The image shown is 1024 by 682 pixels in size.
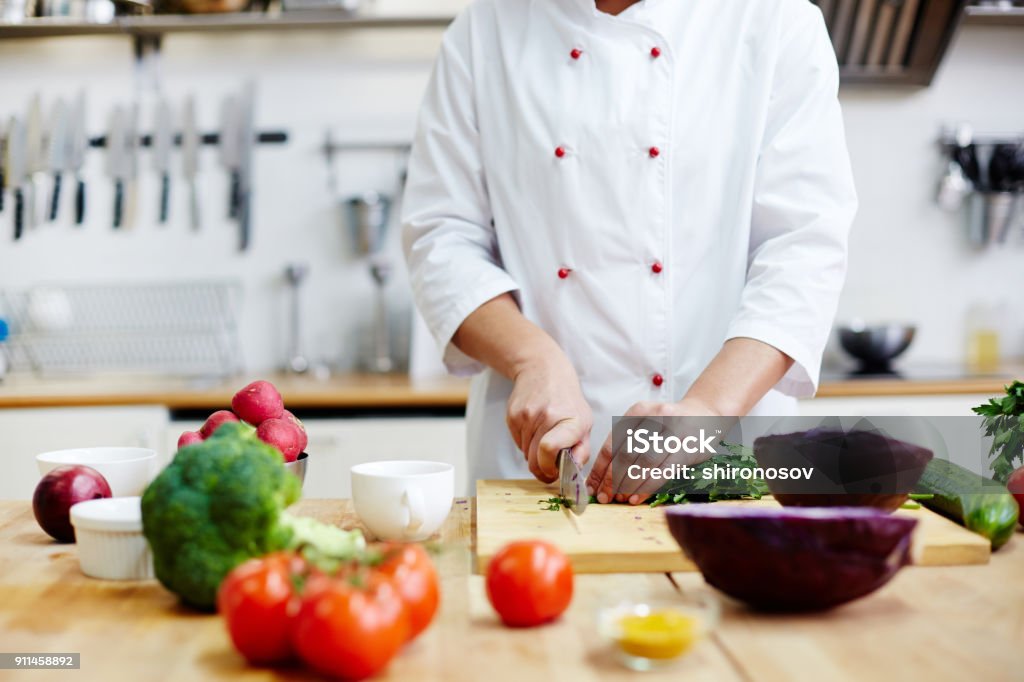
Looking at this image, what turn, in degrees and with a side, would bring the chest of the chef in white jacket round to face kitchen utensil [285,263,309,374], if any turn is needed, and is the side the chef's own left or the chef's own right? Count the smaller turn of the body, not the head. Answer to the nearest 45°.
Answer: approximately 135° to the chef's own right

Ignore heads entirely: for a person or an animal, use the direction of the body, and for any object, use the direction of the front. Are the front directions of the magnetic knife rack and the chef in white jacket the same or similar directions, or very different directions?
same or similar directions

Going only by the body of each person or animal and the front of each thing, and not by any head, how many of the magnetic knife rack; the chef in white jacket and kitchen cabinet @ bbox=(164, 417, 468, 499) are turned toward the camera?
3

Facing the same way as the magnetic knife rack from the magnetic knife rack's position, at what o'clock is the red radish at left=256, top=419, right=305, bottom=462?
The red radish is roughly at 12 o'clock from the magnetic knife rack.

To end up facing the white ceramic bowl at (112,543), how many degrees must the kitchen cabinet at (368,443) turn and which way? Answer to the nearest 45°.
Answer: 0° — it already faces it

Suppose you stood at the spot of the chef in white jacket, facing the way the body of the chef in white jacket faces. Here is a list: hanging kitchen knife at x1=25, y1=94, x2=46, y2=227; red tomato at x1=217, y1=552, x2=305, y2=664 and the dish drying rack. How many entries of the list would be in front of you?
1

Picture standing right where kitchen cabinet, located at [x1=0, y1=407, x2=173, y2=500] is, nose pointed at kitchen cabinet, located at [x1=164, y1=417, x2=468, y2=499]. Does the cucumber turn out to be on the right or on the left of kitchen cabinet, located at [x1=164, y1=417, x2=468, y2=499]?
right

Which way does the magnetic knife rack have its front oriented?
toward the camera

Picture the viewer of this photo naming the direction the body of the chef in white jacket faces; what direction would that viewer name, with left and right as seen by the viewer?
facing the viewer

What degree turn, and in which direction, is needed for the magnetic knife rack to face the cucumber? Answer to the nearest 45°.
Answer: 0° — it already faces it

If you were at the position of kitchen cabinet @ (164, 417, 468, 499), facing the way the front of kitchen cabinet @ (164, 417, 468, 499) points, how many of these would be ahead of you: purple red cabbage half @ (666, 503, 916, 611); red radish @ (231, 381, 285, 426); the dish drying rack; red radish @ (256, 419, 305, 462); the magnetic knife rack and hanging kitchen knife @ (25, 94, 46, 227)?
3

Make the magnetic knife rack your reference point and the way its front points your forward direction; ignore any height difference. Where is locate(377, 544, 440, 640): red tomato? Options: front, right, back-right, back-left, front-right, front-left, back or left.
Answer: front

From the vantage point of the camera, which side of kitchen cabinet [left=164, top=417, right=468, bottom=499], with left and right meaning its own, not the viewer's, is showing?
front

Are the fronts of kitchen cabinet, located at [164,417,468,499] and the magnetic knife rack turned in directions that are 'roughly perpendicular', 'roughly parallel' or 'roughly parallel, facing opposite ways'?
roughly parallel

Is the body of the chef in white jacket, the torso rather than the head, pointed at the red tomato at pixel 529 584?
yes

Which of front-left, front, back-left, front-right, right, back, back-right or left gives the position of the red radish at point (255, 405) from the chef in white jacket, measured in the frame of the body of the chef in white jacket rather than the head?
front-right

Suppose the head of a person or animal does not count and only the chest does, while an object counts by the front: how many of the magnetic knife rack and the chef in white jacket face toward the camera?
2
